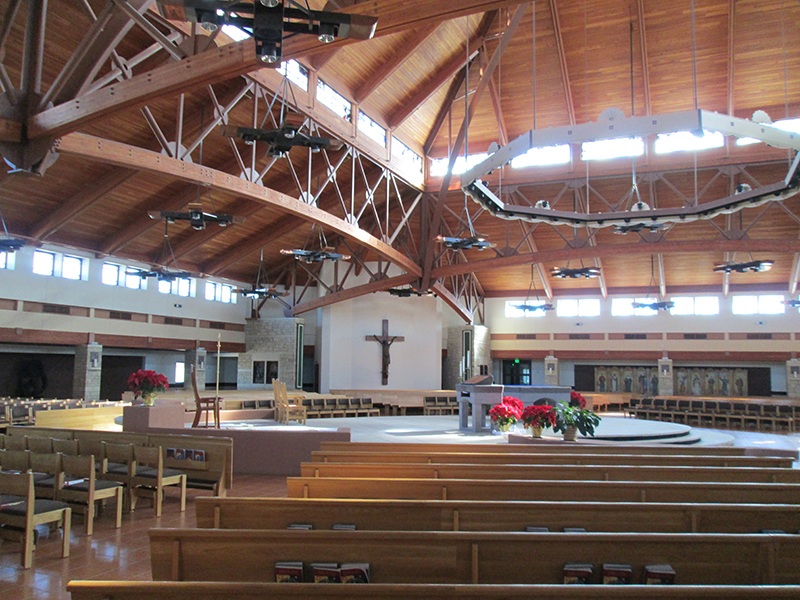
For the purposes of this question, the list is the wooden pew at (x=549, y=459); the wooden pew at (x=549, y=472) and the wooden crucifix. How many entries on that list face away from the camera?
2

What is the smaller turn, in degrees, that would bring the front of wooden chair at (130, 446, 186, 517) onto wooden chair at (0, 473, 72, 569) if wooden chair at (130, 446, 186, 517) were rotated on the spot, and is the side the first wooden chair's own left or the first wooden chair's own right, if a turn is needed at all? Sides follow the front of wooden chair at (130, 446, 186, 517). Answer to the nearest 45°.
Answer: approximately 180°

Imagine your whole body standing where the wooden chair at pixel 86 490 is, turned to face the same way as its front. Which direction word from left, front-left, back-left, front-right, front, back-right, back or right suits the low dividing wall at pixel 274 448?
front

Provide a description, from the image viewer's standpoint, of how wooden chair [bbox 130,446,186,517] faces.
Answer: facing away from the viewer and to the right of the viewer

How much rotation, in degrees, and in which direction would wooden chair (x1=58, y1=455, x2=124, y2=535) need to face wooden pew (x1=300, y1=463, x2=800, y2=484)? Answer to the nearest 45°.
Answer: approximately 90° to its right

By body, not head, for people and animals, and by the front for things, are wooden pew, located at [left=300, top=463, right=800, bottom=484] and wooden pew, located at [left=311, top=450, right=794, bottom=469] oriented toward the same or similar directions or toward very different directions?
same or similar directions

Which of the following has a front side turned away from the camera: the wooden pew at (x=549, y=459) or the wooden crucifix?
the wooden pew

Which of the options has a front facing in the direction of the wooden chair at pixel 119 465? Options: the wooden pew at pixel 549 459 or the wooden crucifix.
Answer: the wooden crucifix

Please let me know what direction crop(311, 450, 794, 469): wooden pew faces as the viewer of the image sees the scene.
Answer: facing away from the viewer

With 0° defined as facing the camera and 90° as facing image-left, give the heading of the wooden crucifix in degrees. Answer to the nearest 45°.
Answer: approximately 0°

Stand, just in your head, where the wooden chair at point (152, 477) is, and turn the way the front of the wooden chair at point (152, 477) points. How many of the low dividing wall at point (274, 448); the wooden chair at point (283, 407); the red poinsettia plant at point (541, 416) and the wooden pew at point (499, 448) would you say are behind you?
0

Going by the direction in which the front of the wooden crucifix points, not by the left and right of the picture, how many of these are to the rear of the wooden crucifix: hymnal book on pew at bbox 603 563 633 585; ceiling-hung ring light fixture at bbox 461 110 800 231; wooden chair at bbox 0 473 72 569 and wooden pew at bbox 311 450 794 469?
0

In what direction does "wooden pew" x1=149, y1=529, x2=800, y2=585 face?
away from the camera

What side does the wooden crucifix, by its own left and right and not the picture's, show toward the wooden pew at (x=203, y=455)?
front

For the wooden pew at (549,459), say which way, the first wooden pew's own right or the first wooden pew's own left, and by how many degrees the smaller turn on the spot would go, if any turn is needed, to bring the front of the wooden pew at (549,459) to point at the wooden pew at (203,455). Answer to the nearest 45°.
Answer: approximately 90° to the first wooden pew's own left

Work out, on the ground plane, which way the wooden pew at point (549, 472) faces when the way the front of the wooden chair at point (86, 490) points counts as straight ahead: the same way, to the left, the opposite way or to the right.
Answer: the same way

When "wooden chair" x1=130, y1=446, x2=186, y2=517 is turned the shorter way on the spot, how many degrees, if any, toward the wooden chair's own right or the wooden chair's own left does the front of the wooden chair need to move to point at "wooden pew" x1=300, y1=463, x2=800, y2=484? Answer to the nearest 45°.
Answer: approximately 90° to the wooden chair's own right

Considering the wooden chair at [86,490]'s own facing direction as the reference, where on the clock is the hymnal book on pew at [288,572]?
The hymnal book on pew is roughly at 4 o'clock from the wooden chair.

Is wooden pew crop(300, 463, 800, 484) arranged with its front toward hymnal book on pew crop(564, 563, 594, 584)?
no

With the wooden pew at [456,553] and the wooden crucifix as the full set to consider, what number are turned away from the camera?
1

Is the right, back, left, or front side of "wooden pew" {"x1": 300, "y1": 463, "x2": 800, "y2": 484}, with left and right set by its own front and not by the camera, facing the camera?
back
